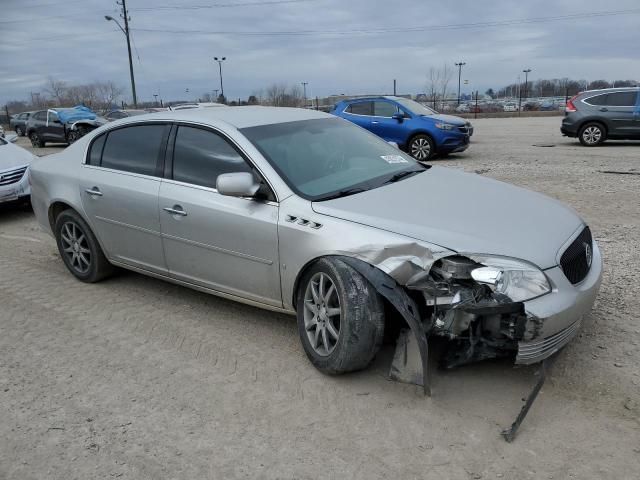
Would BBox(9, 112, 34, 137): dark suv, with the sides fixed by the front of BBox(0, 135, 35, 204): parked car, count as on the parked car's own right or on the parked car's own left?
on the parked car's own left

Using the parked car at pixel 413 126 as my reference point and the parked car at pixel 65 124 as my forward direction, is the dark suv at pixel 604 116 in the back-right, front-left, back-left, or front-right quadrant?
back-right

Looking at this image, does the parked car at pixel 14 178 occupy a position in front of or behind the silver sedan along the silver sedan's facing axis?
behind

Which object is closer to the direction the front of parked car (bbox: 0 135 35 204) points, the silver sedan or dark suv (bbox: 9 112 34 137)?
the silver sedan

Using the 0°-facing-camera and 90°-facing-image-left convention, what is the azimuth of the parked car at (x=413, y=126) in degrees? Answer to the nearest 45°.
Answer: approximately 315°

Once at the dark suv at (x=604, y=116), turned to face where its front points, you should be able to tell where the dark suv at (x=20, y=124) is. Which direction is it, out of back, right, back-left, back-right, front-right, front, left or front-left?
back

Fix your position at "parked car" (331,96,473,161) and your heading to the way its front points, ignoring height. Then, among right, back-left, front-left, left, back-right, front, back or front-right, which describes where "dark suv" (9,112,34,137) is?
back

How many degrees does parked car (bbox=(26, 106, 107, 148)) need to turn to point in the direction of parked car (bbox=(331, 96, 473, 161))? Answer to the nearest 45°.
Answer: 0° — it already faces it

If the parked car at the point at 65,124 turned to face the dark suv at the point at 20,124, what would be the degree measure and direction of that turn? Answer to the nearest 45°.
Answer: approximately 135° to its left

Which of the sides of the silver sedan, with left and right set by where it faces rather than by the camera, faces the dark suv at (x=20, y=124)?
back

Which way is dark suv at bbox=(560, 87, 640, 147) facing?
to the viewer's right

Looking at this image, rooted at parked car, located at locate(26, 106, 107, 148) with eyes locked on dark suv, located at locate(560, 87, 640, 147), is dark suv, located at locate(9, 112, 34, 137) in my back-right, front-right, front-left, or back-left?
back-left
